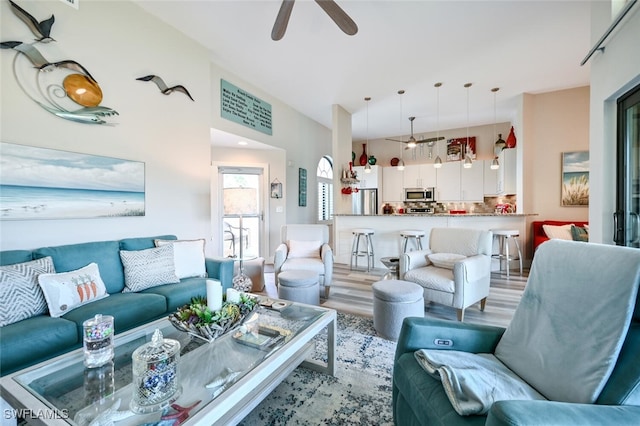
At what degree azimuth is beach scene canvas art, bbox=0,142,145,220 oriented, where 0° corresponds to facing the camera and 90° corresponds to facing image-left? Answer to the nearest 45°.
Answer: approximately 315°

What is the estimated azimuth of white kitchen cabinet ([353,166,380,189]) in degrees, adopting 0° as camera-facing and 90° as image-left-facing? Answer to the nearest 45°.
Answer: approximately 0°

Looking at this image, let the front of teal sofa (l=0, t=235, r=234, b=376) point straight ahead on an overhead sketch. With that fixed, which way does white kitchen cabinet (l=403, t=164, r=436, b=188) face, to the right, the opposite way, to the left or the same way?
to the right

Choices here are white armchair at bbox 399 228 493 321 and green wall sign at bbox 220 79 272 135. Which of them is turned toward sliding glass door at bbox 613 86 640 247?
the green wall sign

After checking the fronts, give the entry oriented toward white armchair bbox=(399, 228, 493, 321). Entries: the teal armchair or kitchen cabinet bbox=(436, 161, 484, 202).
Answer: the kitchen cabinet

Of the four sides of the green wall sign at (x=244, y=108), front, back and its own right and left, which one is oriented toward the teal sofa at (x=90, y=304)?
right

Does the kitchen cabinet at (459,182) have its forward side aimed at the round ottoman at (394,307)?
yes

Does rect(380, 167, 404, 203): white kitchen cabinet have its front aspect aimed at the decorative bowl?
yes

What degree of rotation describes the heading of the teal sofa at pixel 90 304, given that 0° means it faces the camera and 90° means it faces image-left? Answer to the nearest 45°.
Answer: approximately 315°
